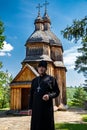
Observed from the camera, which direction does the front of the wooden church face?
facing the viewer and to the left of the viewer

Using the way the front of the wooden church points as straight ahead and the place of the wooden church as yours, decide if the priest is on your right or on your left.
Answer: on your left
